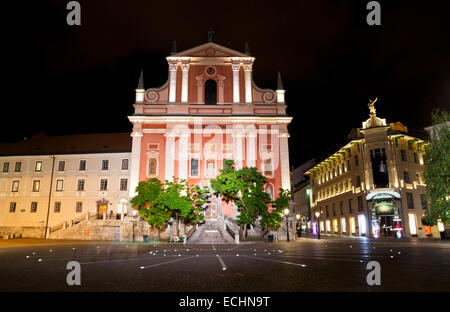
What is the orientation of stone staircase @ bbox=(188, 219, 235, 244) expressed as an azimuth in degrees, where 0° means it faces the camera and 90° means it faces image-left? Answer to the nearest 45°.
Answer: approximately 0°

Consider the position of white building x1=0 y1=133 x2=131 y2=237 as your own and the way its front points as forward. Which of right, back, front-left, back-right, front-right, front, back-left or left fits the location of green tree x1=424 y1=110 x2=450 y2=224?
front-left

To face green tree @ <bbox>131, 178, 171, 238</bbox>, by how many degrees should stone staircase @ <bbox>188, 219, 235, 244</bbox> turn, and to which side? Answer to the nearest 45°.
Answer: approximately 90° to its right

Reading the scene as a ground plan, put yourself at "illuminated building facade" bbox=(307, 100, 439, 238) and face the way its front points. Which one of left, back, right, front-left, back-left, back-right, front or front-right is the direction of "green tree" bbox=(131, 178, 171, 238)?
front-right

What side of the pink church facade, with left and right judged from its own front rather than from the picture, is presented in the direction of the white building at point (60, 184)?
right

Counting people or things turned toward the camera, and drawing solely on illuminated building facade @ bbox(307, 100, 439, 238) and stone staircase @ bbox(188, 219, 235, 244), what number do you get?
2

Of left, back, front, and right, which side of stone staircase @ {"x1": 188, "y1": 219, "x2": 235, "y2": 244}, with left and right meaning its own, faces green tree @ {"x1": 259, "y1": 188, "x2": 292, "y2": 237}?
left

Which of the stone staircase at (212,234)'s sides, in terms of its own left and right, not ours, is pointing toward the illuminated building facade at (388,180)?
left
